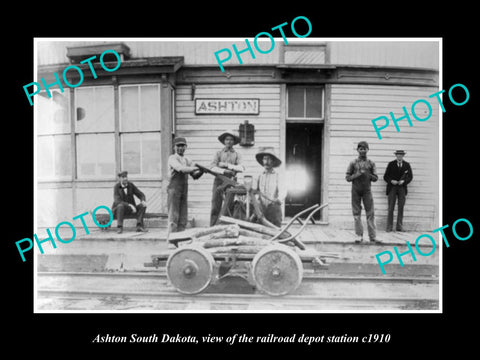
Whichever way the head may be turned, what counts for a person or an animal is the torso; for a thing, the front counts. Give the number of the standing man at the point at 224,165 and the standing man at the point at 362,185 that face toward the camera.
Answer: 2

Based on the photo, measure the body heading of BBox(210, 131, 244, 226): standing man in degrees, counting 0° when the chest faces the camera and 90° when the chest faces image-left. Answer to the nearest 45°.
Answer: approximately 0°
